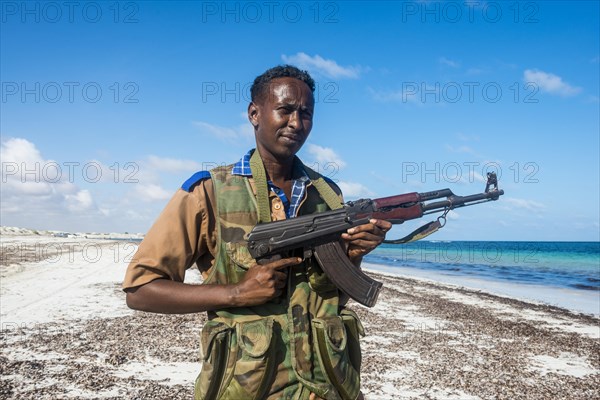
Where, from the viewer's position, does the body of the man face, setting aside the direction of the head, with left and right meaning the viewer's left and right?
facing the viewer and to the right of the viewer
